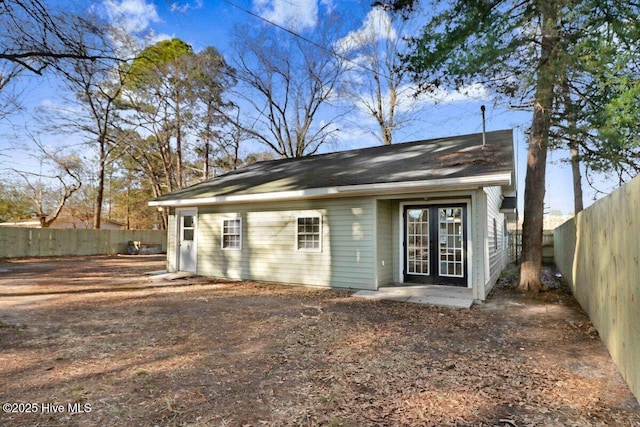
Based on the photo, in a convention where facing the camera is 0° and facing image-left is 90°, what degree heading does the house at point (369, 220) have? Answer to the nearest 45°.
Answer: approximately 45°

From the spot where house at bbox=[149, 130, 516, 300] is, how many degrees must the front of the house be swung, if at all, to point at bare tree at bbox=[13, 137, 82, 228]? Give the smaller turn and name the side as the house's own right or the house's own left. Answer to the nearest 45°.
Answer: approximately 90° to the house's own right

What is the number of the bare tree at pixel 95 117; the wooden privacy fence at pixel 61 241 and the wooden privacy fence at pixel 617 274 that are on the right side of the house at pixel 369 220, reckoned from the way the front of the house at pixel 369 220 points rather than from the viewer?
2

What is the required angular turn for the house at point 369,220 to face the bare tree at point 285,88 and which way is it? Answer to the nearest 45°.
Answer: approximately 135° to its right

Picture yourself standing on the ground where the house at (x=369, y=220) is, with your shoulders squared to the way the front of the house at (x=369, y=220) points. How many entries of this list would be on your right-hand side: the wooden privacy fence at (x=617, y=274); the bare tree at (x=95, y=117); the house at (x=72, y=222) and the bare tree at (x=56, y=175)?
3

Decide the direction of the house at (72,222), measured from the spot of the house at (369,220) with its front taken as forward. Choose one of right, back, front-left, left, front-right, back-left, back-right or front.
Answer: right

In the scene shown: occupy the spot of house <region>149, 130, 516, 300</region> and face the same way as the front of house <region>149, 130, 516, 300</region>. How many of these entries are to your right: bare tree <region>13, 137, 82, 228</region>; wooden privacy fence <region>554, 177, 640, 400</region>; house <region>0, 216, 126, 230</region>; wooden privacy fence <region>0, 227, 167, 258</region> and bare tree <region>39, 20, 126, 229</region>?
4

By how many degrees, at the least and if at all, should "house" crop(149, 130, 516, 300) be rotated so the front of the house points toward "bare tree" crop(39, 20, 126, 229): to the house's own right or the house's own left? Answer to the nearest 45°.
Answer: approximately 90° to the house's own right

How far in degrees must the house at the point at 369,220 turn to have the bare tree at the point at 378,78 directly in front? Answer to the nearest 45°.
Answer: approximately 135° to its right
